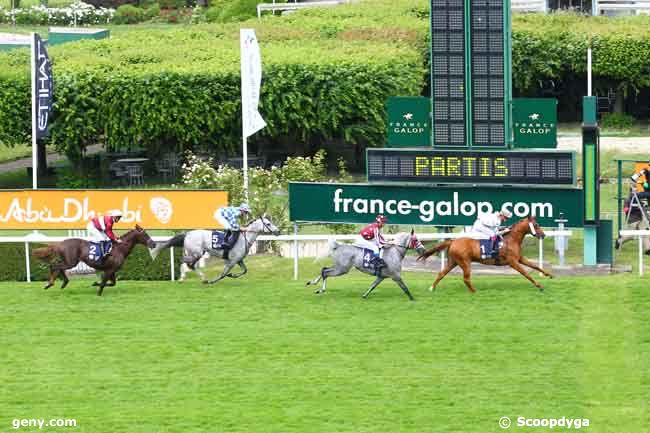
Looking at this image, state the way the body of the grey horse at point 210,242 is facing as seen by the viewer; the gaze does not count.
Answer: to the viewer's right

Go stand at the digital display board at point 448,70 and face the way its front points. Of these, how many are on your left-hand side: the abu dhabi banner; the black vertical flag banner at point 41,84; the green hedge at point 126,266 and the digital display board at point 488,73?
1

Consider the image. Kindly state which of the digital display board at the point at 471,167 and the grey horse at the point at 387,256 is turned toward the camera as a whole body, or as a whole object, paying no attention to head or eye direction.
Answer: the digital display board

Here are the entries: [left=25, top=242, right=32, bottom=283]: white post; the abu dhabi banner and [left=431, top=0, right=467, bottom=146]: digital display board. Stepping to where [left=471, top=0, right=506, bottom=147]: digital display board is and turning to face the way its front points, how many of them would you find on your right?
3

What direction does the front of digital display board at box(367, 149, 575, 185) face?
toward the camera

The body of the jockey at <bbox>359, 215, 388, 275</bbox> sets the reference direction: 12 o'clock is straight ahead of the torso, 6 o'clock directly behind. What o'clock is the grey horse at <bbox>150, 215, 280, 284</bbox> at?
The grey horse is roughly at 7 o'clock from the jockey.

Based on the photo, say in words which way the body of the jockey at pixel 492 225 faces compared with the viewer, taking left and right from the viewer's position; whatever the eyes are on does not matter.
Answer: facing to the right of the viewer

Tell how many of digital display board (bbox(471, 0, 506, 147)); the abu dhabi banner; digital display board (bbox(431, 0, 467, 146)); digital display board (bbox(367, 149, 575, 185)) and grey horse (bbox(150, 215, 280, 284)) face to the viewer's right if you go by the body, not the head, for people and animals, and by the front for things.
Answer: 1

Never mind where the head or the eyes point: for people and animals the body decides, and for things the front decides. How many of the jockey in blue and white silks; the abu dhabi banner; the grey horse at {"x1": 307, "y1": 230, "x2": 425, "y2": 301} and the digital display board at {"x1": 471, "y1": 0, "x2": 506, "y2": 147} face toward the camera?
2

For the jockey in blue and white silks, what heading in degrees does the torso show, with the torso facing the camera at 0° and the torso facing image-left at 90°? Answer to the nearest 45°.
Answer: approximately 270°

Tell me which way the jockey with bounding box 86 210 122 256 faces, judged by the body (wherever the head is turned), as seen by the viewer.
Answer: to the viewer's right

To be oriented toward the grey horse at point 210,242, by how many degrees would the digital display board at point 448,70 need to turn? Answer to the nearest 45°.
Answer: approximately 45° to its right

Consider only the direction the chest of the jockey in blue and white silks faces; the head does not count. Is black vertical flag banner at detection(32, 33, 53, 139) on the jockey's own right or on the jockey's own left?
on the jockey's own left

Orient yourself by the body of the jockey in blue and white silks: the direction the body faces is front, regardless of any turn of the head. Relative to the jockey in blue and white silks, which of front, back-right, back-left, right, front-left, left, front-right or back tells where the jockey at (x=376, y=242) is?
front-right

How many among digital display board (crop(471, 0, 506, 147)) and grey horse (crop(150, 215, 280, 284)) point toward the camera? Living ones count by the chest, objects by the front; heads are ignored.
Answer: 1

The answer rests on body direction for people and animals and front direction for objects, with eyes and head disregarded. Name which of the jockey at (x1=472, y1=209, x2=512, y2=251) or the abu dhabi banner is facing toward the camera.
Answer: the abu dhabi banner

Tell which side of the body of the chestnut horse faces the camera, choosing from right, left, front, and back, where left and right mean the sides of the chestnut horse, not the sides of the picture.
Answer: right

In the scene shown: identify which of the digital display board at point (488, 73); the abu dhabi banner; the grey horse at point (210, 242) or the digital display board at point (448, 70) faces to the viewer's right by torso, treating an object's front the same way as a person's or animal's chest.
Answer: the grey horse

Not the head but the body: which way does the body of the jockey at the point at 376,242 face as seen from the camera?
to the viewer's right

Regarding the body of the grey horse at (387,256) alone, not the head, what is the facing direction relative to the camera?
to the viewer's right

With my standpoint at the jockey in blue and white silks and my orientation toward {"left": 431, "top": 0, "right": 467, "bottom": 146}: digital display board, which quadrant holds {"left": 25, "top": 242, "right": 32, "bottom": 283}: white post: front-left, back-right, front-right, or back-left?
back-left
